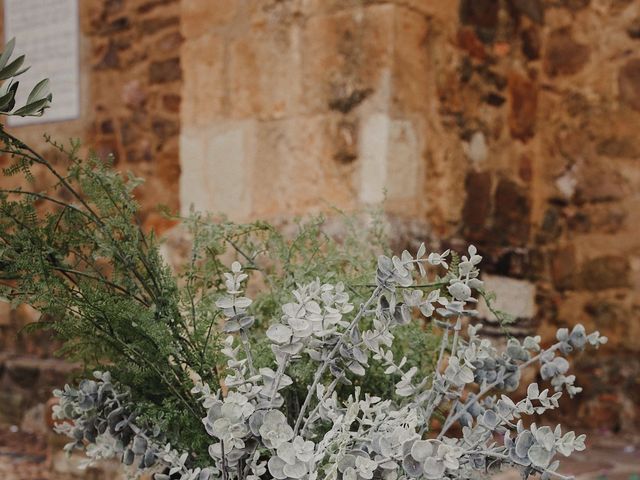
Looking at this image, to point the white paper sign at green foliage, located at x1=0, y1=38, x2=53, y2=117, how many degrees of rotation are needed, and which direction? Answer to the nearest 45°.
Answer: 0° — it already faces it

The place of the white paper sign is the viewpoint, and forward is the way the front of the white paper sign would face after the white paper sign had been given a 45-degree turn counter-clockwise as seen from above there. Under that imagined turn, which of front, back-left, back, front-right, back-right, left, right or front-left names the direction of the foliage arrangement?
front-right

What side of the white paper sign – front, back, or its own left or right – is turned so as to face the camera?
front
